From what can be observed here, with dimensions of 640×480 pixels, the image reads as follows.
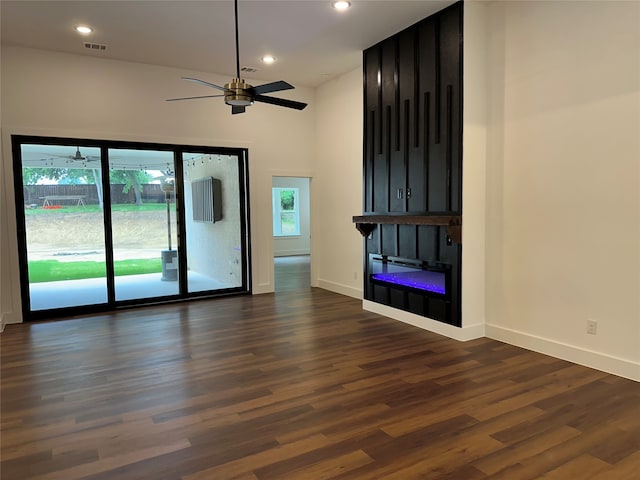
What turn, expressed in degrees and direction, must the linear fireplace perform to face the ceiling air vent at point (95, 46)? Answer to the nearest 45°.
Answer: approximately 45° to its right

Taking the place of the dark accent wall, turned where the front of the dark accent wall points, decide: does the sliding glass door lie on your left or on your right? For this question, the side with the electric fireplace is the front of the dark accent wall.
on your right

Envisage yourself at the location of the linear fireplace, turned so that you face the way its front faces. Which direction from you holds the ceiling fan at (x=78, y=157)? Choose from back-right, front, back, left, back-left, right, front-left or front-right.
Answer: front-right

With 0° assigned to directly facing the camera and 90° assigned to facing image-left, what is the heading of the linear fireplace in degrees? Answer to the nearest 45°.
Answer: approximately 45°

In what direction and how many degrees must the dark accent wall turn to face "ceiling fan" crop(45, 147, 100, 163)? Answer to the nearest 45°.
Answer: approximately 45° to its right

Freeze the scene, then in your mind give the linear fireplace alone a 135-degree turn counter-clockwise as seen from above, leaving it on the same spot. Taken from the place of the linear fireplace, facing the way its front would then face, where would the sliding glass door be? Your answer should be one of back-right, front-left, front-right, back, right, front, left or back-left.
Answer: back

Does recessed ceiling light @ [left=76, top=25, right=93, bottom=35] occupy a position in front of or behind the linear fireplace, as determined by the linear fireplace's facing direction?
in front

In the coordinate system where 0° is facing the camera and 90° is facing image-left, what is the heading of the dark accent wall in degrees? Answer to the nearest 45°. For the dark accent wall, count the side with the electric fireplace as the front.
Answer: approximately 45°

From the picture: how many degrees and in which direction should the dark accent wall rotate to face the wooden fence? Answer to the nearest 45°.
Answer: approximately 45° to its right
